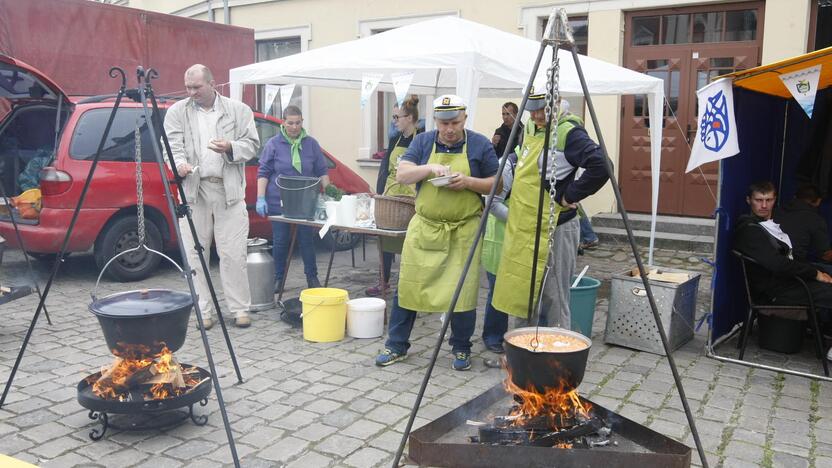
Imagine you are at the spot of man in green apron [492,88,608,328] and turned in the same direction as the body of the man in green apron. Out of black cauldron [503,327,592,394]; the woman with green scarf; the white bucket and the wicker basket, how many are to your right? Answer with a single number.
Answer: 3

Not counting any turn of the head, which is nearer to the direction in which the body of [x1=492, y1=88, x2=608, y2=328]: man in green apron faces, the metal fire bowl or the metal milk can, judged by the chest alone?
the metal fire bowl

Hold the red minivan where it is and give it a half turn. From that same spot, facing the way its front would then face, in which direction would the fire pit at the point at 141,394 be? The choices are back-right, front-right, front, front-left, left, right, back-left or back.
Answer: front-left

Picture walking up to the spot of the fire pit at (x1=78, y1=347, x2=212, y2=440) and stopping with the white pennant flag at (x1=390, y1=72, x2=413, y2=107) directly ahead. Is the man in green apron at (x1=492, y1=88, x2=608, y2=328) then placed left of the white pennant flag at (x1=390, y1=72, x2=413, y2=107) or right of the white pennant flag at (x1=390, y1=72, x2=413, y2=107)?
right

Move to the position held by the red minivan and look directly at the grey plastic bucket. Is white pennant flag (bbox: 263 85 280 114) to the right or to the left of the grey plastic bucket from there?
left

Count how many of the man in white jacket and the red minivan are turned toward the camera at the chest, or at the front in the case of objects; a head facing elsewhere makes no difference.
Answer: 1

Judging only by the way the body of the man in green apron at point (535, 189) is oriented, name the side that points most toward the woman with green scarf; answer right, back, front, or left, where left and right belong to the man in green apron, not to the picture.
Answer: right

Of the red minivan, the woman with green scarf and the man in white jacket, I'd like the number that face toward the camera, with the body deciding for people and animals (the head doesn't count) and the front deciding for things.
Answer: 2

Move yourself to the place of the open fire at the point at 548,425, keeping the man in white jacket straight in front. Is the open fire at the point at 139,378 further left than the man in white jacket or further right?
left

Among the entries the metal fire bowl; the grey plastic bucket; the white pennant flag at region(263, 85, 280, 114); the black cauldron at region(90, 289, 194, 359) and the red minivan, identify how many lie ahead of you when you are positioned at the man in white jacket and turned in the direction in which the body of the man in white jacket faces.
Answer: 2
